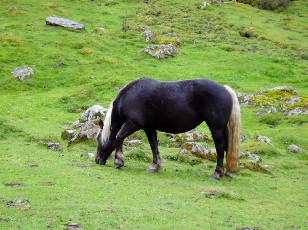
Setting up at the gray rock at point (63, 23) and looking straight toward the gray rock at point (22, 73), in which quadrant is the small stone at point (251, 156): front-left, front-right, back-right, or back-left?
front-left

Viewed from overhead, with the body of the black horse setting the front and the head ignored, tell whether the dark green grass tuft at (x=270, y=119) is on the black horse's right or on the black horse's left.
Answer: on the black horse's right

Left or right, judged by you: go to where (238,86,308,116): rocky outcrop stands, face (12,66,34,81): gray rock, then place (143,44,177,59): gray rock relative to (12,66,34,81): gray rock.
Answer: right

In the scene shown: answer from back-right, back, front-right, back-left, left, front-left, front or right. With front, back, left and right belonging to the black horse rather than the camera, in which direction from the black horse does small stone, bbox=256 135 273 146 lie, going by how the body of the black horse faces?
back-right

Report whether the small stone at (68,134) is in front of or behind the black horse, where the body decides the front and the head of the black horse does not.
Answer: in front

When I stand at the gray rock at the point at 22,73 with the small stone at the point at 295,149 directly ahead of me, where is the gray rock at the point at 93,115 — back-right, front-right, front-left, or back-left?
front-right

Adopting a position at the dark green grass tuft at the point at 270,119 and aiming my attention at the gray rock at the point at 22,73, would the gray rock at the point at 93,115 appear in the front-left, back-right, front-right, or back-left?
front-left

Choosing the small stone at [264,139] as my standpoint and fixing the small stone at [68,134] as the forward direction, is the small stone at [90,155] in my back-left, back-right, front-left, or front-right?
front-left

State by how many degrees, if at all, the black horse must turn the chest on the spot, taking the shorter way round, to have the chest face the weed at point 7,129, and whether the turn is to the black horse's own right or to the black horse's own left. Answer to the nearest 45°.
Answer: approximately 45° to the black horse's own right

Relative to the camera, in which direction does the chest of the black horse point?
to the viewer's left

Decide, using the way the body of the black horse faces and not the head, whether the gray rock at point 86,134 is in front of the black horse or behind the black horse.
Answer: in front

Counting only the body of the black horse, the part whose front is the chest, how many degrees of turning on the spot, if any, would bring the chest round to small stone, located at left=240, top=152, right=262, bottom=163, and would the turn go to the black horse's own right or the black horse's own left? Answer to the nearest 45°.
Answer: approximately 135° to the black horse's own right

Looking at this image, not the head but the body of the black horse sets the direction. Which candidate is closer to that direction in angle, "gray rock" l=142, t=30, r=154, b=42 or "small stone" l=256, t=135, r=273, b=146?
the gray rock

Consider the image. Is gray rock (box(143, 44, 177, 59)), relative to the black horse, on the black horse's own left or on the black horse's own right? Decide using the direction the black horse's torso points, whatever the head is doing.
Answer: on the black horse's own right
